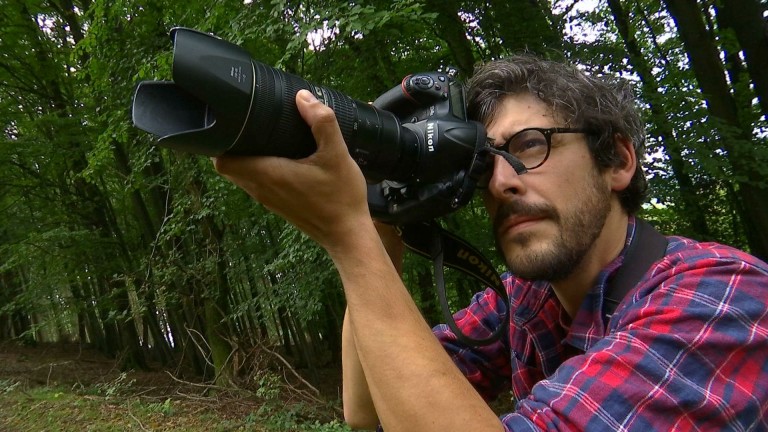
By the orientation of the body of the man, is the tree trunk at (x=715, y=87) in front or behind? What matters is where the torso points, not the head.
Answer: behind

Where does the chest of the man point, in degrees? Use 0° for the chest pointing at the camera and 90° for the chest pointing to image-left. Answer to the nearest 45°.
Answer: approximately 45°
